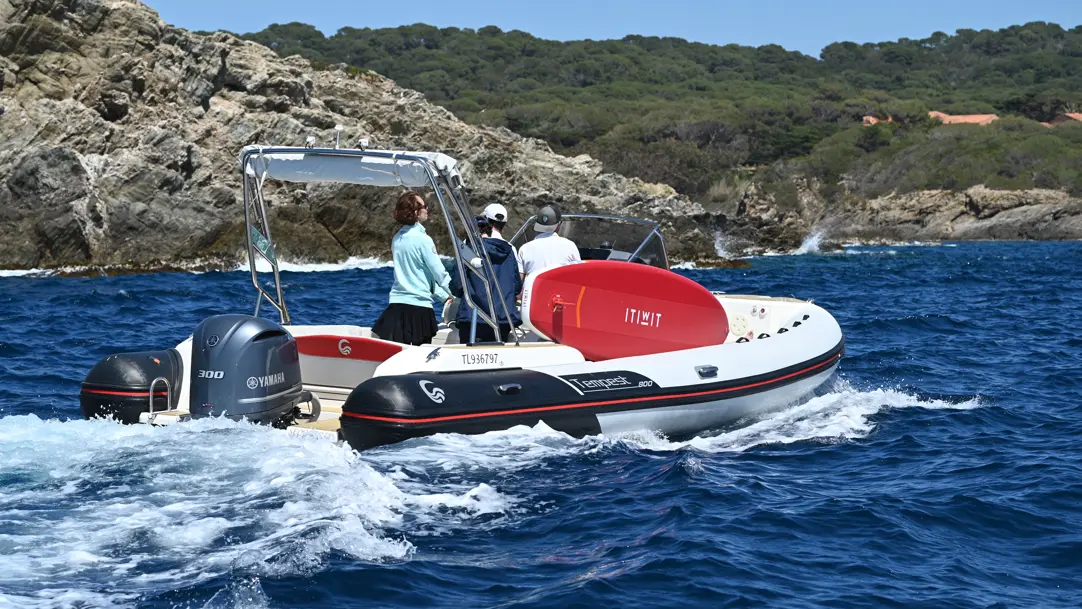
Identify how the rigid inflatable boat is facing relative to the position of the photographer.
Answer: facing away from the viewer and to the right of the viewer

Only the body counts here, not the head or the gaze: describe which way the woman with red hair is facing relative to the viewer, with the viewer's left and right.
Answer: facing away from the viewer and to the right of the viewer

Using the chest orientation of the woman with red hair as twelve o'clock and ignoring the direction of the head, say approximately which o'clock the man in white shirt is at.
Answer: The man in white shirt is roughly at 12 o'clock from the woman with red hair.

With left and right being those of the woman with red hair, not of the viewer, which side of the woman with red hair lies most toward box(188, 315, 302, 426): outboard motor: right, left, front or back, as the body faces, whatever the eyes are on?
back

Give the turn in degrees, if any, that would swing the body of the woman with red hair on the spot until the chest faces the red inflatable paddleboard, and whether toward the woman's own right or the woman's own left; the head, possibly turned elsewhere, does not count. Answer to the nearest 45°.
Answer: approximately 45° to the woman's own right

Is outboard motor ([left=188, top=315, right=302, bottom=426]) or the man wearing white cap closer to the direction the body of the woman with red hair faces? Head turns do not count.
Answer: the man wearing white cap

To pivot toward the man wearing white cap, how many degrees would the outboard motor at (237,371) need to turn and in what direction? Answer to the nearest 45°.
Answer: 0° — it already faces them

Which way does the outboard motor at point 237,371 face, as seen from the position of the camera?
facing away from the viewer and to the right of the viewer
